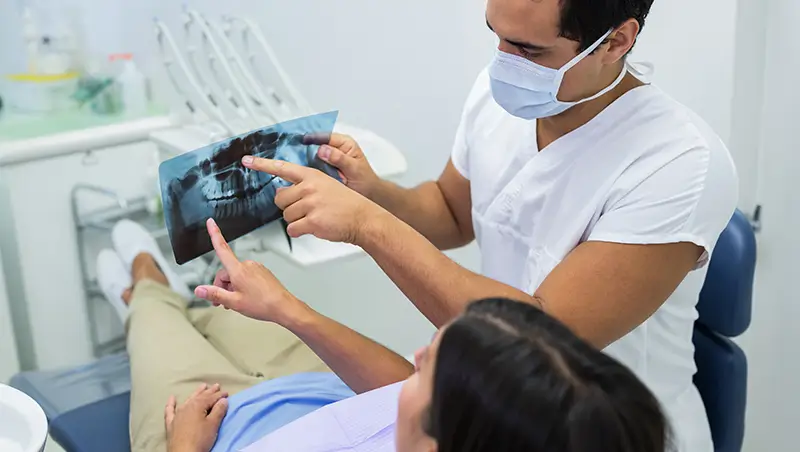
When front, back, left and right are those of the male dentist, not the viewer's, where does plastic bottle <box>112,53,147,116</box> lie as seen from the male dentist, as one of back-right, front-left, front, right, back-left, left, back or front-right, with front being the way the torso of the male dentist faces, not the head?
right

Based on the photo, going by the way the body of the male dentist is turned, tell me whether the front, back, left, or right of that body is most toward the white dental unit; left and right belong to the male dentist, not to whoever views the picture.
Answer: right

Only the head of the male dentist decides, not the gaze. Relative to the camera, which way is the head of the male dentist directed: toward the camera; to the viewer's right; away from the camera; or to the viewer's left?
to the viewer's left

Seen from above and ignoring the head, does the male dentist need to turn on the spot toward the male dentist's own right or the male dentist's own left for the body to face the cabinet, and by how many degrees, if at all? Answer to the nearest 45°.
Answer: approximately 90° to the male dentist's own right

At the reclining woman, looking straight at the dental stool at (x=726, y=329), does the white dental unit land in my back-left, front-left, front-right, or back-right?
back-left
